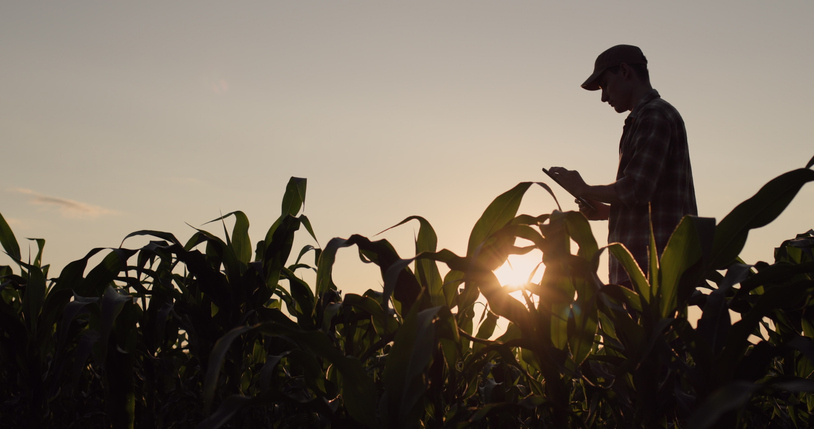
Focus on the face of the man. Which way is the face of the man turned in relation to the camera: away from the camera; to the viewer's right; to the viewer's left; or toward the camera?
to the viewer's left

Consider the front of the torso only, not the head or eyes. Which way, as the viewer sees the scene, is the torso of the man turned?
to the viewer's left
